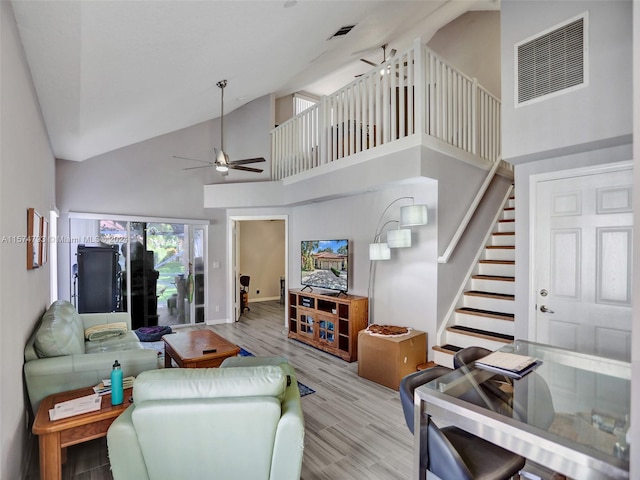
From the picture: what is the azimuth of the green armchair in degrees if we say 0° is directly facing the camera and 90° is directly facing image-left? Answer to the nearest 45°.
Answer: approximately 180°

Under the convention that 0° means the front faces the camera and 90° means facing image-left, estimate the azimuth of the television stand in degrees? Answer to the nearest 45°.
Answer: approximately 45°

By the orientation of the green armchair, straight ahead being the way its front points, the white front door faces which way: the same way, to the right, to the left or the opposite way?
to the left

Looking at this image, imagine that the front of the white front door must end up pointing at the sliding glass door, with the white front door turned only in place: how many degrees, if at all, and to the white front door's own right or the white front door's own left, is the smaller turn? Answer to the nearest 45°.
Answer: approximately 45° to the white front door's own right

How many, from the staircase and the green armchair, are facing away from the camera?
1

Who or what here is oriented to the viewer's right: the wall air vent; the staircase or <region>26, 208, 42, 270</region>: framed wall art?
the framed wall art

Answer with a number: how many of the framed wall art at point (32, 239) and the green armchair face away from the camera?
1

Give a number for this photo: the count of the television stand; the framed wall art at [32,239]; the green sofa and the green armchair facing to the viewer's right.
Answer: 2

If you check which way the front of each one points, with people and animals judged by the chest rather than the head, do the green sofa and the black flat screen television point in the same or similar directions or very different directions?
very different directions
